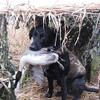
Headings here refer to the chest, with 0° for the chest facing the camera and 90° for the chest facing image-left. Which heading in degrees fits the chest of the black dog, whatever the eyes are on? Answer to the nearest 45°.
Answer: approximately 45°

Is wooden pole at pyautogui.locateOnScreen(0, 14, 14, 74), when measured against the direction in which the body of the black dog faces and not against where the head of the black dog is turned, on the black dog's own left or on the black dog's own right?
on the black dog's own right
